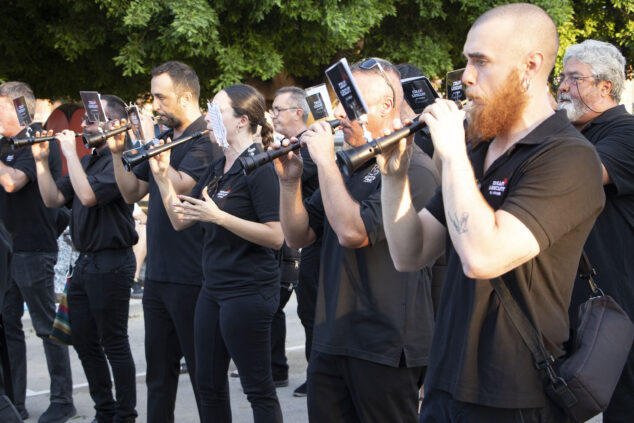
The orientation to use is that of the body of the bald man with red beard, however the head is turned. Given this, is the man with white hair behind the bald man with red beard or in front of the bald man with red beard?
behind

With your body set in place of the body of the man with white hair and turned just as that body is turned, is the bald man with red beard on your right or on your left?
on your left

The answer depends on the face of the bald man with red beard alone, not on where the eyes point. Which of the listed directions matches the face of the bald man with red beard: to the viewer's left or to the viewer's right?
to the viewer's left

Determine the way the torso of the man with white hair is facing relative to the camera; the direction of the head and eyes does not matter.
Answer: to the viewer's left
